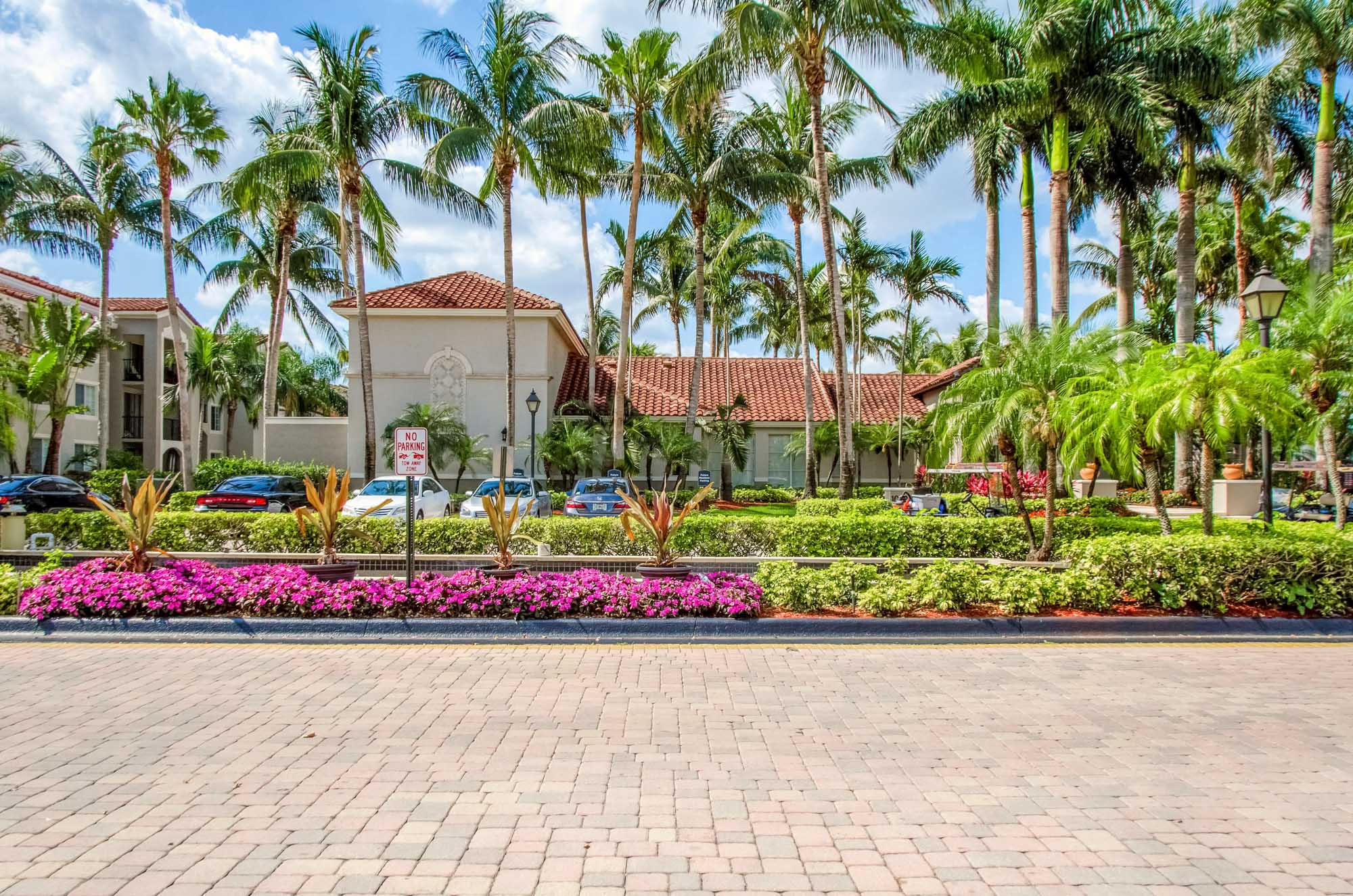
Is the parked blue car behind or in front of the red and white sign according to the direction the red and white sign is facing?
behind

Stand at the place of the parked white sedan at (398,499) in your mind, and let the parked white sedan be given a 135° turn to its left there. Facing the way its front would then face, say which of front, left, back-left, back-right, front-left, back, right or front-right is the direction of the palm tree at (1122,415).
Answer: front-right

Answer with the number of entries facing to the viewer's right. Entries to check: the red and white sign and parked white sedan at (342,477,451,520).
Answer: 0

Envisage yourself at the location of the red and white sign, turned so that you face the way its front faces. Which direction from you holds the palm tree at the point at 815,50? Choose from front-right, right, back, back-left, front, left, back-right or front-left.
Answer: back-left

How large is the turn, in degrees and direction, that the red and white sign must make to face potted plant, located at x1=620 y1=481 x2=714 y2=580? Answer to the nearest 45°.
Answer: approximately 90° to its left

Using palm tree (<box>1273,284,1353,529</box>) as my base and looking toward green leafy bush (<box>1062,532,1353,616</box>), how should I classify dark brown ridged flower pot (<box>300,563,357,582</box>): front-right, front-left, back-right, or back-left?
front-right

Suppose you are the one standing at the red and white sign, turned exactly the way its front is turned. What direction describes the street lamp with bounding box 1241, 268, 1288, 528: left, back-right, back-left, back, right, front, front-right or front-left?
left

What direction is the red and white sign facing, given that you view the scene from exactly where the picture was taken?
facing the viewer

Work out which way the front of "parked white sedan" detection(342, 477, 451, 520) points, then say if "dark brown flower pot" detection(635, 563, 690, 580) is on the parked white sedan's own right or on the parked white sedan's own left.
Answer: on the parked white sedan's own left

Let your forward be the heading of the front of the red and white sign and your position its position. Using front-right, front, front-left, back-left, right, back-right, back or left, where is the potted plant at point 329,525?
back-right

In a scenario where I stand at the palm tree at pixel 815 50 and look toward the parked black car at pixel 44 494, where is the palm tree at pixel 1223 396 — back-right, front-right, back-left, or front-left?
back-left

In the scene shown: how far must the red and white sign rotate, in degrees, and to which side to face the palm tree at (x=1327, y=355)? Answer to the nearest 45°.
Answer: approximately 90° to its left
